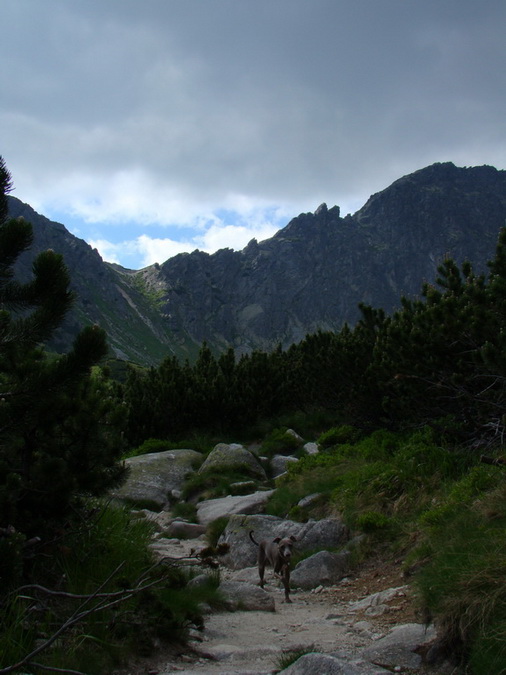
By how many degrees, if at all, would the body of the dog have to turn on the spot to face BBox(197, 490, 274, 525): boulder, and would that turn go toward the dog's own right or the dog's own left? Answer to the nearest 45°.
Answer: approximately 135° to the dog's own left

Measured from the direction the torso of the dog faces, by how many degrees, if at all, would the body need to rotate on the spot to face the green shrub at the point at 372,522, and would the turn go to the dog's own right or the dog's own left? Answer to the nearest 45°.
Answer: approximately 90° to the dog's own left

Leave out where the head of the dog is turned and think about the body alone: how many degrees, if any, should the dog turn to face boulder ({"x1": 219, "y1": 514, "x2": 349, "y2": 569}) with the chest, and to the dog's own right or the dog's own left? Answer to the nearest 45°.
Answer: approximately 135° to the dog's own left

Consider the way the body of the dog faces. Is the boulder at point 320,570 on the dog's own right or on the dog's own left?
on the dog's own left

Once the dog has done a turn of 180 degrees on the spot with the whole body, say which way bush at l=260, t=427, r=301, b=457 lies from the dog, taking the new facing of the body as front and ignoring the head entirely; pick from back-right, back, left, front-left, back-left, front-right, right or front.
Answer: front-right

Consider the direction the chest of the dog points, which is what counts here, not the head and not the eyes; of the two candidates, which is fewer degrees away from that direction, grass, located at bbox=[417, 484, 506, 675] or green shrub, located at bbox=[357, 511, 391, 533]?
the grass

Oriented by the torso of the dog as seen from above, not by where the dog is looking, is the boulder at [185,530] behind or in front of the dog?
behind

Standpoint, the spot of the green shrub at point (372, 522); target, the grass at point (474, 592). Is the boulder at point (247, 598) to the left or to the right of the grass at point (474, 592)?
right

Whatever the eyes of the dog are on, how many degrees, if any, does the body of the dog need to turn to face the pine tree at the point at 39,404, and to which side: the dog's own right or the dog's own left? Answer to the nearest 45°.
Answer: approximately 90° to the dog's own right

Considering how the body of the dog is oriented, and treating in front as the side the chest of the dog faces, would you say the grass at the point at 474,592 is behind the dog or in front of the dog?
in front

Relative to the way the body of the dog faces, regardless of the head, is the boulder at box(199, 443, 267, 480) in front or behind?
behind

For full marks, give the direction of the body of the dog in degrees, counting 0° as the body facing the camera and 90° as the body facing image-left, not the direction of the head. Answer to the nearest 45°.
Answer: approximately 315°

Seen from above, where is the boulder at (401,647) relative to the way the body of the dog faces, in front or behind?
in front
